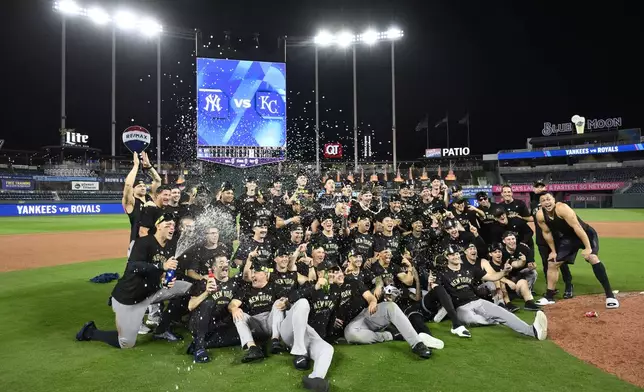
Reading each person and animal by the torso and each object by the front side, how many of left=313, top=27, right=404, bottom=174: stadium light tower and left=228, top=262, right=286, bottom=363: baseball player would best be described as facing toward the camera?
2

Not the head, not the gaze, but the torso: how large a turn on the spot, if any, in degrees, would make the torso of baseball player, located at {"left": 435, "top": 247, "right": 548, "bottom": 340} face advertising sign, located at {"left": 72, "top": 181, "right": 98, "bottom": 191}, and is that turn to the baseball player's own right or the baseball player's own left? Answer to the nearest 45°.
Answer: approximately 180°

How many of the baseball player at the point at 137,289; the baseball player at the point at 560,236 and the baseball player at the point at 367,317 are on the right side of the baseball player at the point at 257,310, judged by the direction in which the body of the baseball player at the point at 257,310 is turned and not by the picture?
1

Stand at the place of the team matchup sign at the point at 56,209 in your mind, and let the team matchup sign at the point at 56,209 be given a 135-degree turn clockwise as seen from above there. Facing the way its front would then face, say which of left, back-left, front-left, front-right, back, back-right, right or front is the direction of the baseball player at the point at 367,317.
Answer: back-left

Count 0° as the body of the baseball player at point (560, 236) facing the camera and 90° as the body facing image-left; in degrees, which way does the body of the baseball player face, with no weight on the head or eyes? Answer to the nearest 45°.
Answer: approximately 45°

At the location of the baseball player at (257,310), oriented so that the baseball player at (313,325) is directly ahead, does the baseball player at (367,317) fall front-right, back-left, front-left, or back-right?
front-left

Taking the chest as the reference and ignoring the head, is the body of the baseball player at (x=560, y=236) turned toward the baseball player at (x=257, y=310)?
yes

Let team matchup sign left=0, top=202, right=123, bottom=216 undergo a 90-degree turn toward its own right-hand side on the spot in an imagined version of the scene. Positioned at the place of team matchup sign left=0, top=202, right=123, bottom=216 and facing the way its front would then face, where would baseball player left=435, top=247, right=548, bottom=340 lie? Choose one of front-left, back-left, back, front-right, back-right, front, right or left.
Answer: left

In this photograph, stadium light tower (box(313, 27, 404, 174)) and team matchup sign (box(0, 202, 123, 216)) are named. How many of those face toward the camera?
2

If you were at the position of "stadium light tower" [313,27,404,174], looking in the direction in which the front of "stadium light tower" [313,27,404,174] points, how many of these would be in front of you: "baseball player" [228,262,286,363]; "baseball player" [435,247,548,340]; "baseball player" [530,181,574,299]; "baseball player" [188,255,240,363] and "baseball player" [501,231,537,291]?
5

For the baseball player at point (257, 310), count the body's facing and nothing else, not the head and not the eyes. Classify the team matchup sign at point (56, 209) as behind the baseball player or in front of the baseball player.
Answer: behind

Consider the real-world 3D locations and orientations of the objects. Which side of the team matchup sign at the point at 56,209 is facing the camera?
front

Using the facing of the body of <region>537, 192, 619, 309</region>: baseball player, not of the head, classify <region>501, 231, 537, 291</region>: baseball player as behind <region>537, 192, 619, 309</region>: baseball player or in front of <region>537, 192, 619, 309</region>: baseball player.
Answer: in front

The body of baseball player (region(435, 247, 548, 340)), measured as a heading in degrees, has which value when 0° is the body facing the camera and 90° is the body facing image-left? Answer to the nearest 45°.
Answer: approximately 315°

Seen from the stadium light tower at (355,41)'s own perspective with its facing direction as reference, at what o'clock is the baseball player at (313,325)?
The baseball player is roughly at 12 o'clock from the stadium light tower.
